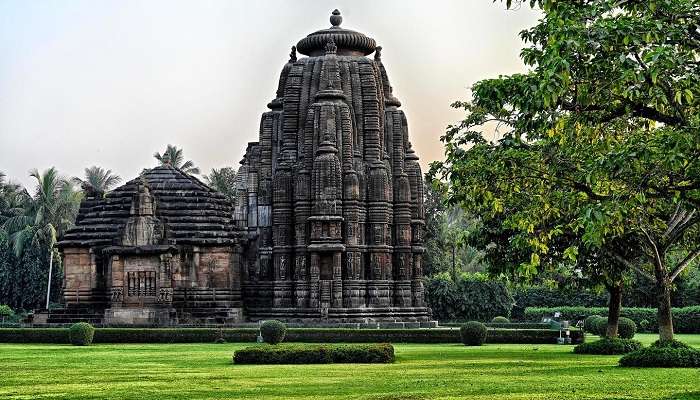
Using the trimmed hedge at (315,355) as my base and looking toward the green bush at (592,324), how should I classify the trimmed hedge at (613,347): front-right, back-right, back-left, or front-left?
front-right

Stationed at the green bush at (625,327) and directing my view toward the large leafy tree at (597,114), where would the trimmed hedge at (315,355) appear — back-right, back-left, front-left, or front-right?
front-right

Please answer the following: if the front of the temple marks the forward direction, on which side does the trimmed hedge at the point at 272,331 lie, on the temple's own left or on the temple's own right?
on the temple's own left

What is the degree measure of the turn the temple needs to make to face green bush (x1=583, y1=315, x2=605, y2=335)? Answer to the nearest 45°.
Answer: approximately 180°

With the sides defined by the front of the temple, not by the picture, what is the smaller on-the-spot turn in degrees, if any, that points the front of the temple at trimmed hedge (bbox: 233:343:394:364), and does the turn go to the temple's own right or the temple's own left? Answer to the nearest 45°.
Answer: approximately 90° to the temple's own left

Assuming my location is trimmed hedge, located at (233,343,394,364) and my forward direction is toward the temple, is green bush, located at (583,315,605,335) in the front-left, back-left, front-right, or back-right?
front-right

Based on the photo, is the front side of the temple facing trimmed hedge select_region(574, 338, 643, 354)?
no

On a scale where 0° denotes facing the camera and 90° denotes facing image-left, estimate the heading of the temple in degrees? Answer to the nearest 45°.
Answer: approximately 90°

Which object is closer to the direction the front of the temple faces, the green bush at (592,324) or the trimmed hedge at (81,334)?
the trimmed hedge

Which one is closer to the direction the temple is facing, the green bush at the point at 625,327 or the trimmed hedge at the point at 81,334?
the trimmed hedge

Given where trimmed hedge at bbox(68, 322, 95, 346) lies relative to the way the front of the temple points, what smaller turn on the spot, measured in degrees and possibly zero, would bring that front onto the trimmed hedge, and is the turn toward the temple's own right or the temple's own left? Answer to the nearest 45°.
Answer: approximately 45° to the temple's own left

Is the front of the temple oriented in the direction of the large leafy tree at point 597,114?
no

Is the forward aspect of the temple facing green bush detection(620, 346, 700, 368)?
no

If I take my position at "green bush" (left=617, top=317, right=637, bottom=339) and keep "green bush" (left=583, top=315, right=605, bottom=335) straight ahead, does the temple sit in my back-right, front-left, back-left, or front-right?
front-left
